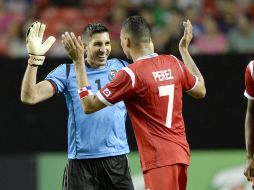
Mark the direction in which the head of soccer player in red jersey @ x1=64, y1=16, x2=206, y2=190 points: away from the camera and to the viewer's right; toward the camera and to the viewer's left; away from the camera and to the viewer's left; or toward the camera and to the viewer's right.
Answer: away from the camera and to the viewer's left

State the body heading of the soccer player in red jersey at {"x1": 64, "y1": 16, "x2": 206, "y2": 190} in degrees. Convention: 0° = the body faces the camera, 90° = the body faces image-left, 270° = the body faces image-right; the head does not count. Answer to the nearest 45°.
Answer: approximately 135°

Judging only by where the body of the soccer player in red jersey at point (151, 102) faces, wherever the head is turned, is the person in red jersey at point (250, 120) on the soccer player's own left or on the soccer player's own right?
on the soccer player's own right
